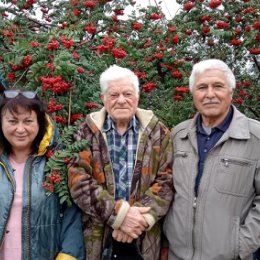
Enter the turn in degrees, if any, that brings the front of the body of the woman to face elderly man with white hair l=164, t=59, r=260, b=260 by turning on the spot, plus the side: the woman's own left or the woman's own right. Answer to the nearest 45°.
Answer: approximately 90° to the woman's own left

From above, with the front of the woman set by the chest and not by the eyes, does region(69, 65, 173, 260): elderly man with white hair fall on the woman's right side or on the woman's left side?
on the woman's left side

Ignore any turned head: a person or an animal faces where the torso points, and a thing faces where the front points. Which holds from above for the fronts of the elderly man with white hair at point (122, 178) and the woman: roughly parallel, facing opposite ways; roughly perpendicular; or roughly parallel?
roughly parallel

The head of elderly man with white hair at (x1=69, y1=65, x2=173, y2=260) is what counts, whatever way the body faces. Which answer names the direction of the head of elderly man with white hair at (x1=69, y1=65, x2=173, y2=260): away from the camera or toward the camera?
toward the camera

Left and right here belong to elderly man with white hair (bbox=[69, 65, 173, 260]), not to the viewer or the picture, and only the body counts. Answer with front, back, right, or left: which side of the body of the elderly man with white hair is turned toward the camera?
front

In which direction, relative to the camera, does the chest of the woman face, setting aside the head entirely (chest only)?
toward the camera

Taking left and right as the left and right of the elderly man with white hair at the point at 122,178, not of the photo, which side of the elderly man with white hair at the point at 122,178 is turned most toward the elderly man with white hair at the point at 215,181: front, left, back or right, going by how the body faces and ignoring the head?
left

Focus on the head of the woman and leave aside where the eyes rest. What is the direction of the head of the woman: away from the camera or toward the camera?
toward the camera

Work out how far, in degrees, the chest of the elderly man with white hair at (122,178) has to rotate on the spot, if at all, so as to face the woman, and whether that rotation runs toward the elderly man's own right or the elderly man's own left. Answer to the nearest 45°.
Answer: approximately 90° to the elderly man's own right

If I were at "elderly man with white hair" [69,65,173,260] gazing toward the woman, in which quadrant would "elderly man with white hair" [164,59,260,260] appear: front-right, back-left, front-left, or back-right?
back-left

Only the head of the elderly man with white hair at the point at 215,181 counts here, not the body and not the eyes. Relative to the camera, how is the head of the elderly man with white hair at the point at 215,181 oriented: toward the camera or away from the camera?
toward the camera

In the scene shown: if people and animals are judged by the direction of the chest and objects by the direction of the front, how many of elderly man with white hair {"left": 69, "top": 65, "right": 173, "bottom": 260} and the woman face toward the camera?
2
